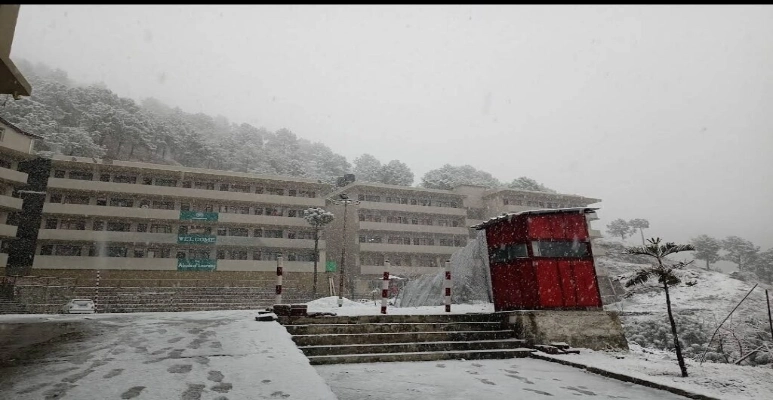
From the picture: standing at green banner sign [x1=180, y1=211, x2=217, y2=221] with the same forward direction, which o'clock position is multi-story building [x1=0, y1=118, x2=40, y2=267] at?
The multi-story building is roughly at 3 o'clock from the green banner sign.

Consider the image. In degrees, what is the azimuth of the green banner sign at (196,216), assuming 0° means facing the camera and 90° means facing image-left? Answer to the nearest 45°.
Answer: approximately 0°

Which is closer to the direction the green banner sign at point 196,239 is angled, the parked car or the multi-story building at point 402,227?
the parked car

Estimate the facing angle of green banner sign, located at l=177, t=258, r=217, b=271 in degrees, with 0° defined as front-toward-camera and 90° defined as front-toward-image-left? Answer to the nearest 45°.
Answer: approximately 0°
